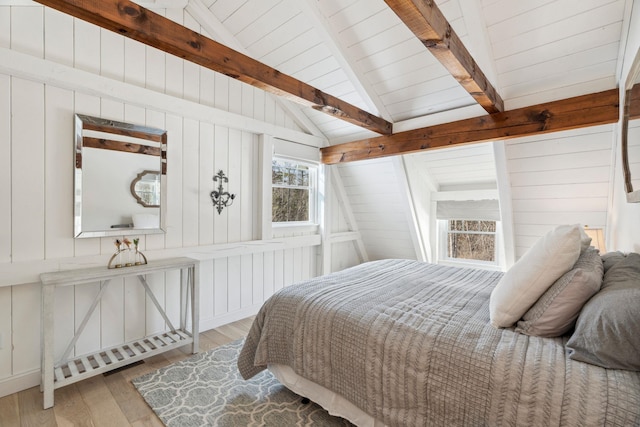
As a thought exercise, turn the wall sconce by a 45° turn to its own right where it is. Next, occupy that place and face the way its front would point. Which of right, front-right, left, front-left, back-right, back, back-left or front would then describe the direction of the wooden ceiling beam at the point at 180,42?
front

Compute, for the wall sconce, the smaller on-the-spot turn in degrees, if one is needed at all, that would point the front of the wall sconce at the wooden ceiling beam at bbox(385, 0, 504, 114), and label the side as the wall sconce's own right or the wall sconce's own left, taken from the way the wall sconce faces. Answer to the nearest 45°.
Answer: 0° — it already faces it

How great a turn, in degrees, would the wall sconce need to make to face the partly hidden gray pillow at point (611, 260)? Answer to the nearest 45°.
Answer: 0° — it already faces it

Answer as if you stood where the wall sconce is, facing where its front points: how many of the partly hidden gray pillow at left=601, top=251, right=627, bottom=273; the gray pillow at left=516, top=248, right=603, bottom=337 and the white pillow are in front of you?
3

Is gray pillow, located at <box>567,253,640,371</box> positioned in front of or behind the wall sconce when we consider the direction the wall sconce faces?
in front

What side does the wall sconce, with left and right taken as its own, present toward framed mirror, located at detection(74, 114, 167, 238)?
right

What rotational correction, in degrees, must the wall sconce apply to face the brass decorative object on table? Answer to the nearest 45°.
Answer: approximately 90° to its right

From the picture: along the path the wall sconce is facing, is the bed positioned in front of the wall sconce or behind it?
in front

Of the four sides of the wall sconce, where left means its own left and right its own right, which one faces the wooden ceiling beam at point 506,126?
front

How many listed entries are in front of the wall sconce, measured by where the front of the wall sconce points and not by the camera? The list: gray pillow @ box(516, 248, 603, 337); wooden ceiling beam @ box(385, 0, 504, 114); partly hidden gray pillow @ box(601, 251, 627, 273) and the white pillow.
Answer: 4
